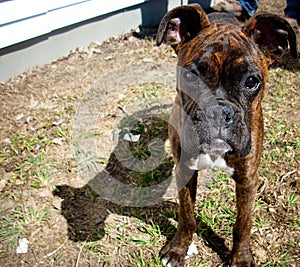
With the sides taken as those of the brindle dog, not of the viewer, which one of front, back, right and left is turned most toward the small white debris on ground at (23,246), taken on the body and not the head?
right

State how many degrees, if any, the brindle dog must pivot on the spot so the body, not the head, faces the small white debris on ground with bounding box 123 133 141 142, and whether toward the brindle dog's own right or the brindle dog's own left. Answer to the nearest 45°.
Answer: approximately 135° to the brindle dog's own right

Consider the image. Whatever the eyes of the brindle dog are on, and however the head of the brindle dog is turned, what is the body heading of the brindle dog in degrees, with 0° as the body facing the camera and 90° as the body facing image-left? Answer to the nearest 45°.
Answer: approximately 0°
